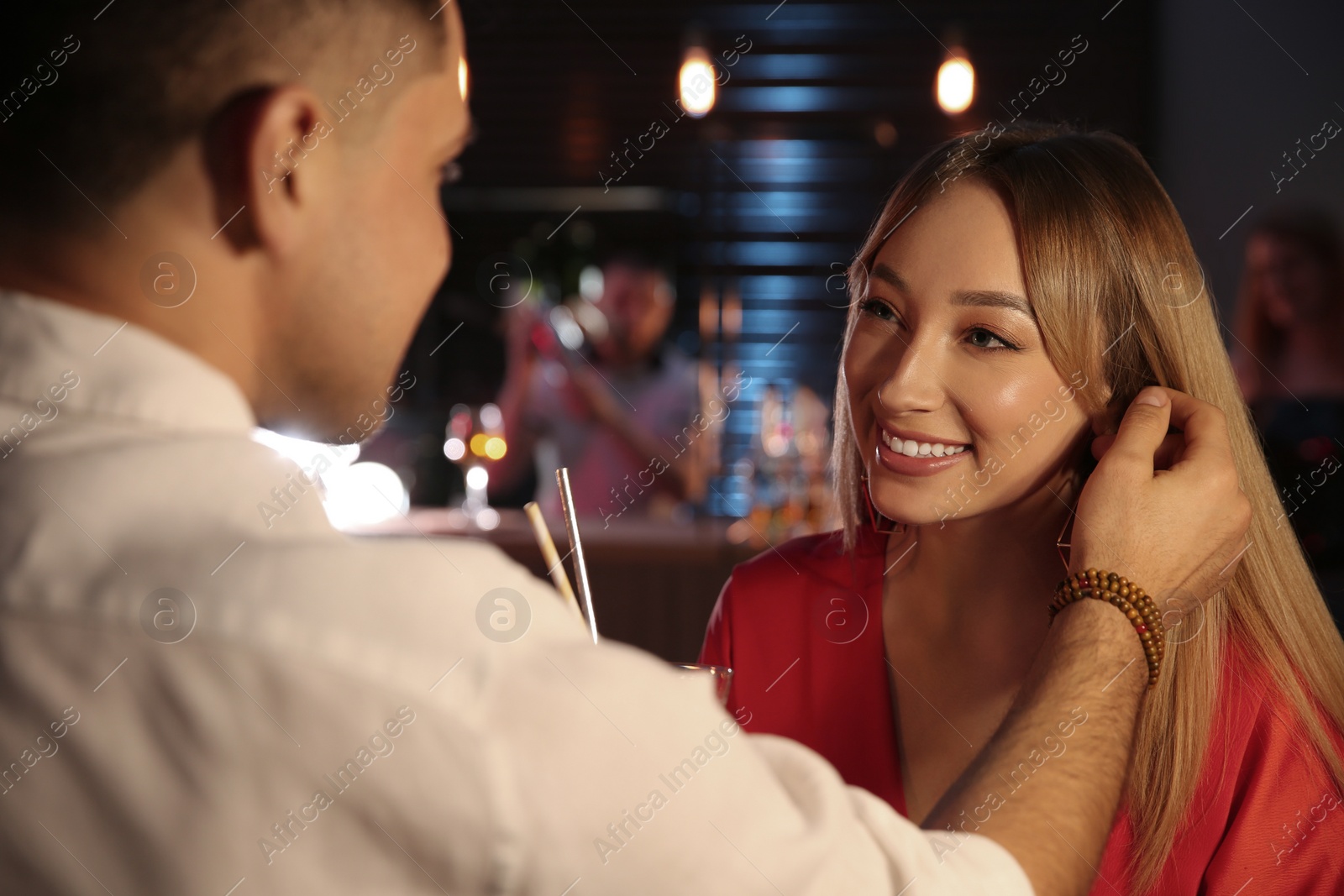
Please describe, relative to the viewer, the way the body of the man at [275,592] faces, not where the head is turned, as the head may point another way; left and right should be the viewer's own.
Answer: facing away from the viewer and to the right of the viewer

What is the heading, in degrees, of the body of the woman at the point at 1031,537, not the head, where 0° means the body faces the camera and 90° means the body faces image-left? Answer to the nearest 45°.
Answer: approximately 45°

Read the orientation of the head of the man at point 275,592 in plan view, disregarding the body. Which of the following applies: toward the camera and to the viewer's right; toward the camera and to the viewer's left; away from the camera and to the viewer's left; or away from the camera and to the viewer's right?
away from the camera and to the viewer's right

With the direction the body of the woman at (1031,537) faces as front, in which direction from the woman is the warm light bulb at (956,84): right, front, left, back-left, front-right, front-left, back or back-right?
back-right

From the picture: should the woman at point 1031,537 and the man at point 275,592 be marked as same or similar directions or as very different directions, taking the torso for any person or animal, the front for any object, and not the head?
very different directions
